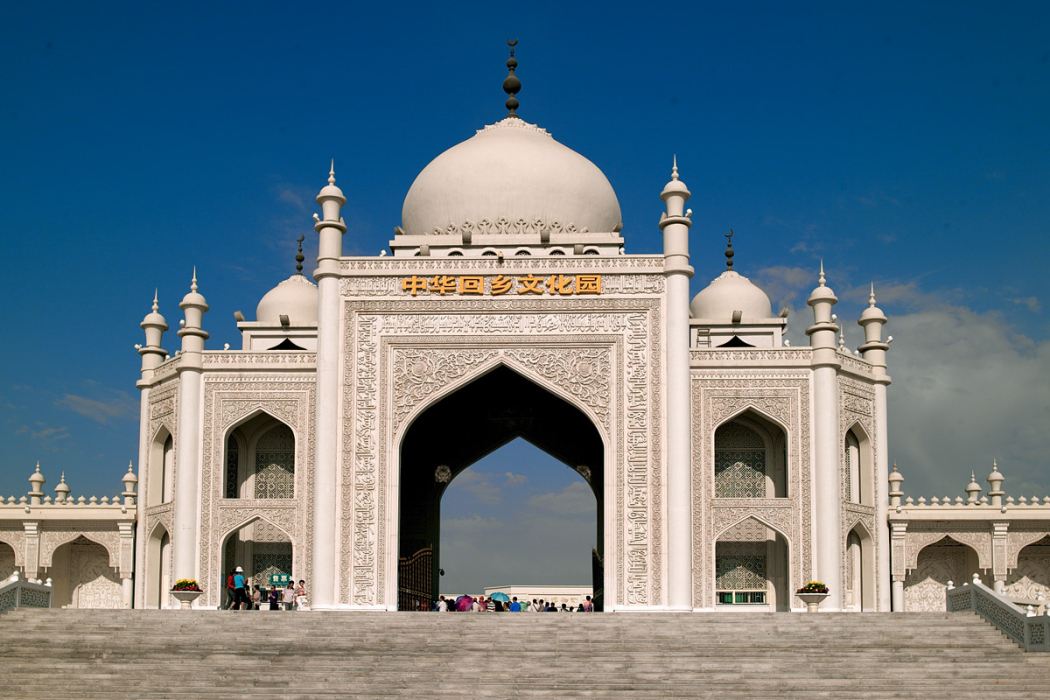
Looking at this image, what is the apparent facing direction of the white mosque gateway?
toward the camera

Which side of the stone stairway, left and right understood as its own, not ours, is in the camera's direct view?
front

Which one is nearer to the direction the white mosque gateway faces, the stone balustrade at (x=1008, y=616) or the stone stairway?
the stone stairway

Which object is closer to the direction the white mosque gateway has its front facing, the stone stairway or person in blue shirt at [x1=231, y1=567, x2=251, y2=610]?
the stone stairway

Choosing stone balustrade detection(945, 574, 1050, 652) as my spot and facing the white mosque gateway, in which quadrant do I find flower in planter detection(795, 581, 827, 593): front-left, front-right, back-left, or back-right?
front-right

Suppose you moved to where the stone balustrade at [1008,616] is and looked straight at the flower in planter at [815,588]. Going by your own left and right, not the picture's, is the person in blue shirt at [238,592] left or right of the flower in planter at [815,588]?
left

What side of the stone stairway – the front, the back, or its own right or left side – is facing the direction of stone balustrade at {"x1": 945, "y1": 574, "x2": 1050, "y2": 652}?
left

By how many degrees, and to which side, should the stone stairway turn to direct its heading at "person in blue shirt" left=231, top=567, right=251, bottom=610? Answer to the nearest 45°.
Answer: approximately 135° to its right

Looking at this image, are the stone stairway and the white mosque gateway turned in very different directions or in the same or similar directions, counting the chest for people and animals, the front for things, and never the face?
same or similar directions

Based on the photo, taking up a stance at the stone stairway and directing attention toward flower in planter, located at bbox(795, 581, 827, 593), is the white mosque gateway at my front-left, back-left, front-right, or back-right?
front-left

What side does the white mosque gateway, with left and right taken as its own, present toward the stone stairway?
front

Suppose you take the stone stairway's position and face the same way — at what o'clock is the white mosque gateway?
The white mosque gateway is roughly at 6 o'clock from the stone stairway.

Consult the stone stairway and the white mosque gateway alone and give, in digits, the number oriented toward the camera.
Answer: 2
